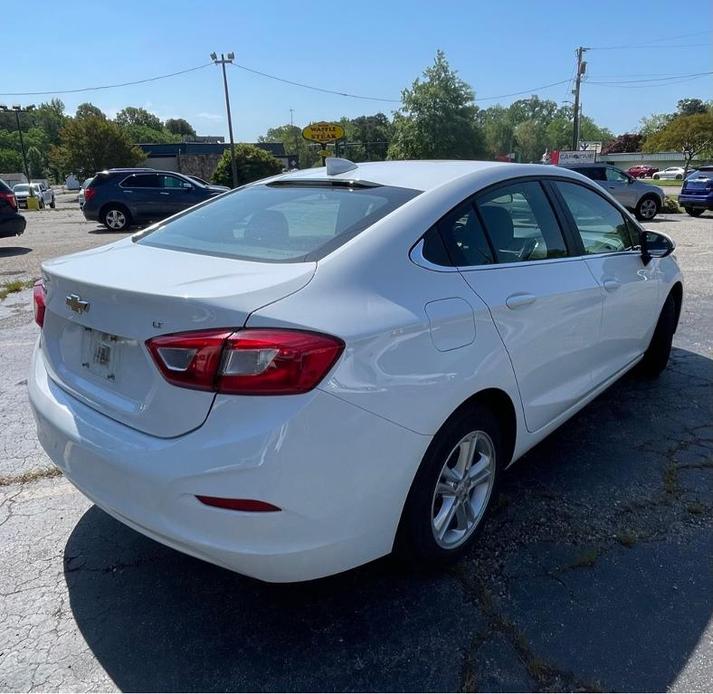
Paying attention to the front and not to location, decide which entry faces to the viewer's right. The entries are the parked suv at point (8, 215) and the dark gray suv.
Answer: the dark gray suv

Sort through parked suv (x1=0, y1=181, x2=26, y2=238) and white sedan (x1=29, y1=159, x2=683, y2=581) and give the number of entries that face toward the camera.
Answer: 0

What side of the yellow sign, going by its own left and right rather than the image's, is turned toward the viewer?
front

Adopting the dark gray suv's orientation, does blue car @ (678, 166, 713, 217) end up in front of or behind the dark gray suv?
in front

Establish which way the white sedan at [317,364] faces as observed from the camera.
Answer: facing away from the viewer and to the right of the viewer

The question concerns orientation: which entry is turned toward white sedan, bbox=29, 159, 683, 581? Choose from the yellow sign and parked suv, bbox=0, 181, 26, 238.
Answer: the yellow sign

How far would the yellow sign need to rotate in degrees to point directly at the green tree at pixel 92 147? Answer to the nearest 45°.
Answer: approximately 135° to its right

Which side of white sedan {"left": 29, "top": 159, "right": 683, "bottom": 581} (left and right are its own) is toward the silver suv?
front

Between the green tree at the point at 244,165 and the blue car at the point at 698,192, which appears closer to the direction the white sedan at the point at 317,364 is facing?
the blue car

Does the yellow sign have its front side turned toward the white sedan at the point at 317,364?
yes

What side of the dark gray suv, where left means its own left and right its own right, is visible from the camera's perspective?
right

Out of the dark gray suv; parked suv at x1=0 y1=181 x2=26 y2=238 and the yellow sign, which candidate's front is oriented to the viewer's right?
the dark gray suv
